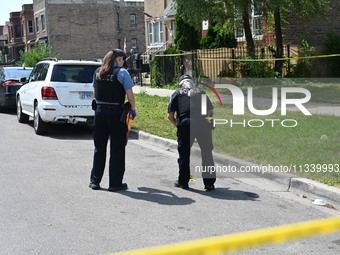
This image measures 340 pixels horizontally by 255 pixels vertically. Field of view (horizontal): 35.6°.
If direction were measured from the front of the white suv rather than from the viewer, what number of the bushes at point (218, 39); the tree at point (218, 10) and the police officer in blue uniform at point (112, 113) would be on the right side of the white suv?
2

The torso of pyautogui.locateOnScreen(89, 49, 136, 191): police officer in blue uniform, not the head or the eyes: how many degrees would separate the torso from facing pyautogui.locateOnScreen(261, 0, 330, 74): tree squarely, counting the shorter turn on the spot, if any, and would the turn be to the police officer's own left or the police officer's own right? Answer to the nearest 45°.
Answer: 0° — they already face it

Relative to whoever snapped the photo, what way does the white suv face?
facing away from the viewer and to the left of the viewer

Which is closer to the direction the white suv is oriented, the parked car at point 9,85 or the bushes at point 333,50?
the parked car

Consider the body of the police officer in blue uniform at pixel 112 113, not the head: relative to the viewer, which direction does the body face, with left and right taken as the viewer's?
facing away from the viewer and to the right of the viewer

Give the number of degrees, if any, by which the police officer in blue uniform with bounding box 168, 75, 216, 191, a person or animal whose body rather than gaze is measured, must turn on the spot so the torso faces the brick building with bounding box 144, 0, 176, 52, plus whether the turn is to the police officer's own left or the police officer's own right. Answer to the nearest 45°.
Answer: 0° — they already face it

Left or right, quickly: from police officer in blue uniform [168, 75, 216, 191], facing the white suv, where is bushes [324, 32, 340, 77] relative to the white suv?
right

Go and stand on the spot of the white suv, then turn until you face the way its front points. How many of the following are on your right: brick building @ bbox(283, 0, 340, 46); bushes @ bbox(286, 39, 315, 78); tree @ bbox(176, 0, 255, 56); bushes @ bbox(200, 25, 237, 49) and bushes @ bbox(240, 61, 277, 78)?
5

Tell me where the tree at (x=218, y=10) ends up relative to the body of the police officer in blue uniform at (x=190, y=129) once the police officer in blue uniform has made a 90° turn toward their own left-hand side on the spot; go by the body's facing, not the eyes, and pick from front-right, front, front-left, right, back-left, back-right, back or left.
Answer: right

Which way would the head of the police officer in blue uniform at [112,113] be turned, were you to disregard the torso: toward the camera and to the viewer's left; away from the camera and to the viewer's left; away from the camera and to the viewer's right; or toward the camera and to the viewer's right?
away from the camera and to the viewer's right

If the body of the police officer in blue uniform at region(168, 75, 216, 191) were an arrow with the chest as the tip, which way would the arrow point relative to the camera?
away from the camera

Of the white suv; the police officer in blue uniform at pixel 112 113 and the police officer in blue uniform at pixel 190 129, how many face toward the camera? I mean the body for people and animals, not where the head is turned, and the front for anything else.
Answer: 0

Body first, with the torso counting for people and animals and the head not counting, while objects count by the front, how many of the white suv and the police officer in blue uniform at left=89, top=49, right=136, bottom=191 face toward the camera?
0

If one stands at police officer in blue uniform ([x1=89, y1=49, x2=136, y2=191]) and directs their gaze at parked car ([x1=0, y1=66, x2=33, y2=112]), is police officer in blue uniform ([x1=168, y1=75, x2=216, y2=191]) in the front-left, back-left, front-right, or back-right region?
back-right
